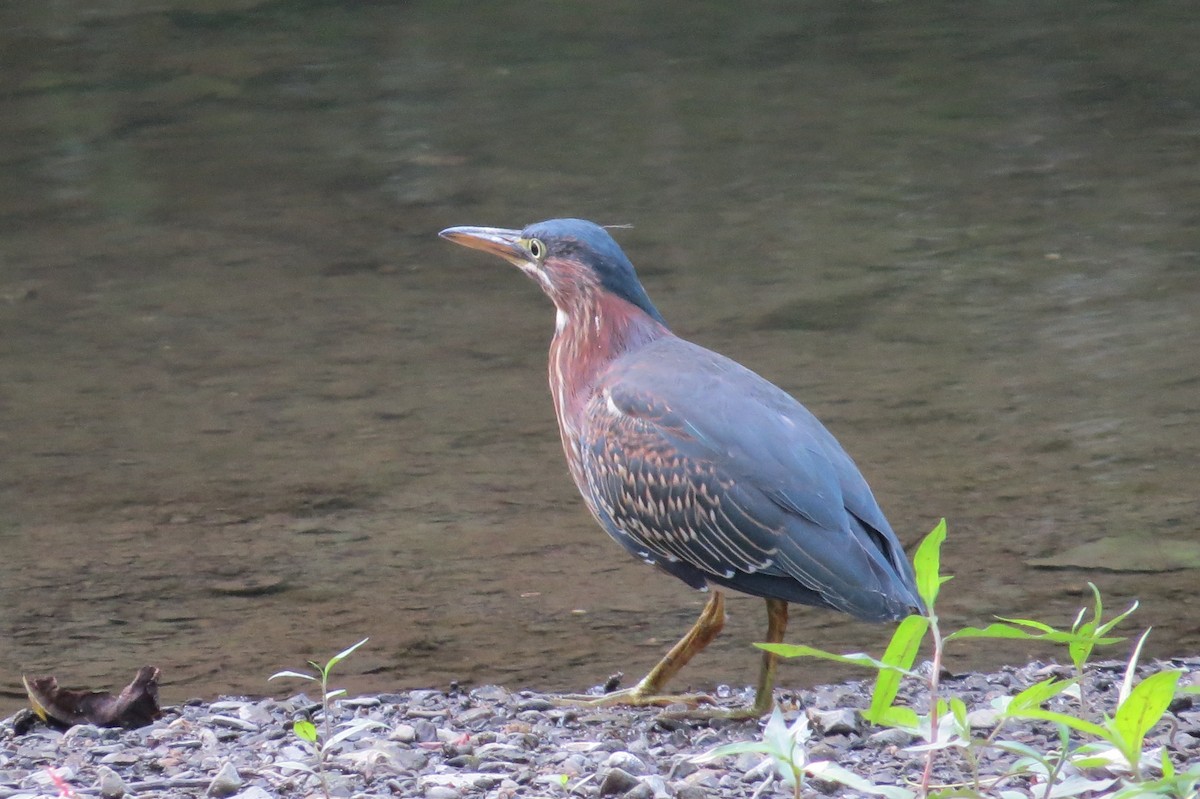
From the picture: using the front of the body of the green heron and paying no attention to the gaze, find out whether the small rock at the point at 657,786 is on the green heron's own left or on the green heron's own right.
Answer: on the green heron's own left

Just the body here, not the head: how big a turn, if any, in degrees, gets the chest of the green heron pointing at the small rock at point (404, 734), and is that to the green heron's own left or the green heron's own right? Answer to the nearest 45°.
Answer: approximately 45° to the green heron's own left

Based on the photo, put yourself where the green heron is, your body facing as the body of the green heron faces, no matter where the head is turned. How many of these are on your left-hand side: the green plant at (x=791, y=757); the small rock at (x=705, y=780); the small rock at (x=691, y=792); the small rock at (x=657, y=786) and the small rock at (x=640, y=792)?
5

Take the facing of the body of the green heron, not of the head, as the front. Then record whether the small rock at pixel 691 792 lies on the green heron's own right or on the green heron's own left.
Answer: on the green heron's own left

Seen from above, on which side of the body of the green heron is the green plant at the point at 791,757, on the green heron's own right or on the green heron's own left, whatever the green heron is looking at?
on the green heron's own left

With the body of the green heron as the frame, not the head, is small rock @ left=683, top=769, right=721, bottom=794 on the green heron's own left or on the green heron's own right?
on the green heron's own left

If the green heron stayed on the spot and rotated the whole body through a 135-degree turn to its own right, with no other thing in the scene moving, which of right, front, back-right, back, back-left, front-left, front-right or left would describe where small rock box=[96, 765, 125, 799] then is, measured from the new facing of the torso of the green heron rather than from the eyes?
back

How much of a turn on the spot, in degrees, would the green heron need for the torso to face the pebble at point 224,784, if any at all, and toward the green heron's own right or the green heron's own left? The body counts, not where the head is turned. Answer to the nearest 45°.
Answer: approximately 45° to the green heron's own left

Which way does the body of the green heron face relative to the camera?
to the viewer's left

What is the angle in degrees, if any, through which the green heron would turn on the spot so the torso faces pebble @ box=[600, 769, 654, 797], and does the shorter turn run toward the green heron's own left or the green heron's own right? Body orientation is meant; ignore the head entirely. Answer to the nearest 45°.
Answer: approximately 90° to the green heron's own left
